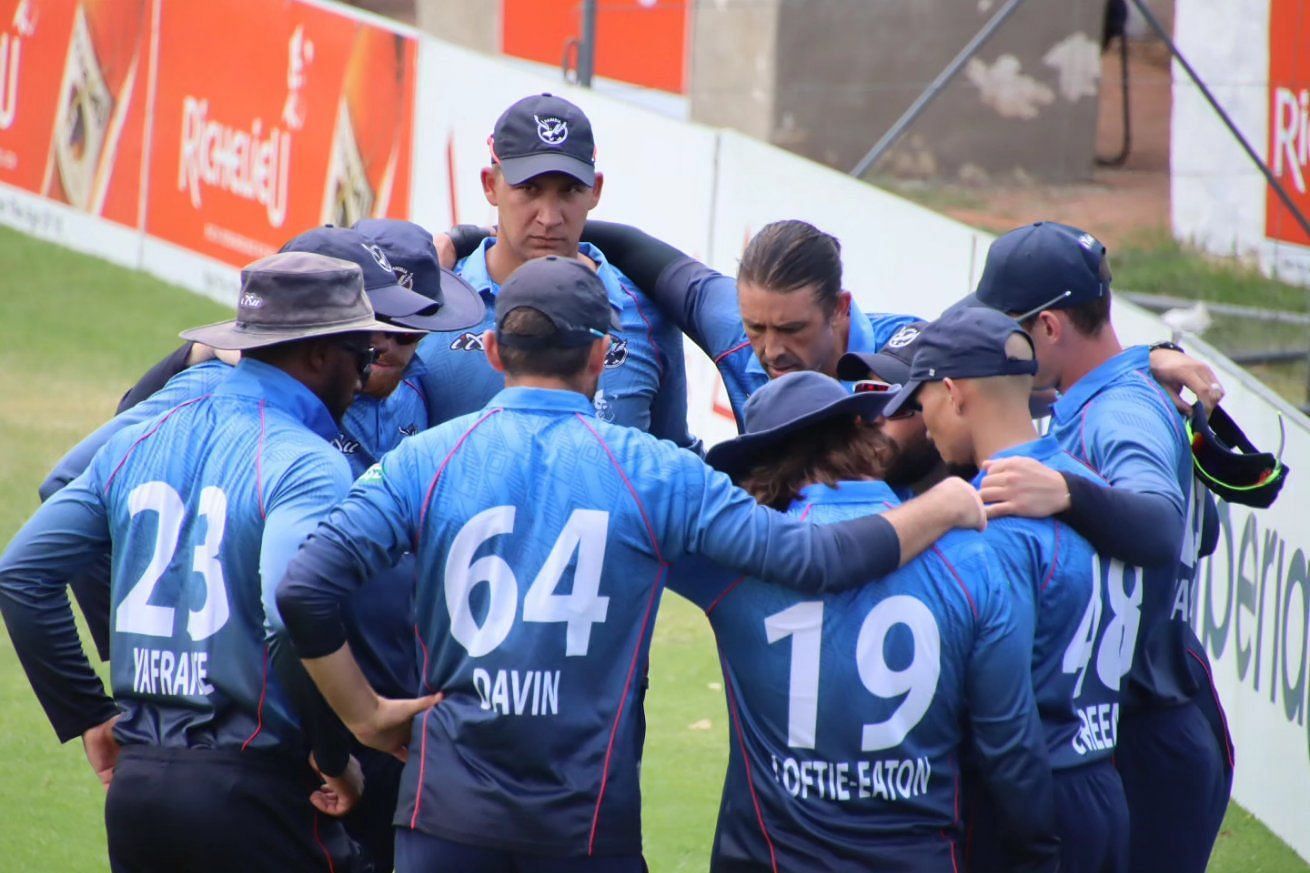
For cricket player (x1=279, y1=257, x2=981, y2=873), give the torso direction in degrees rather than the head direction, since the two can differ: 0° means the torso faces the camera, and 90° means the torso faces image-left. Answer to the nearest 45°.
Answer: approximately 180°

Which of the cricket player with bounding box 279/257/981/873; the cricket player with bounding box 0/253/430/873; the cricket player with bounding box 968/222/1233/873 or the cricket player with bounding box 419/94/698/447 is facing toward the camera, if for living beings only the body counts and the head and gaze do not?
the cricket player with bounding box 419/94/698/447

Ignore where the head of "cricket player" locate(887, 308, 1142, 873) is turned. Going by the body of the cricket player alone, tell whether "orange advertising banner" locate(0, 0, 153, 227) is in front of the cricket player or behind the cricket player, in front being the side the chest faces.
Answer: in front

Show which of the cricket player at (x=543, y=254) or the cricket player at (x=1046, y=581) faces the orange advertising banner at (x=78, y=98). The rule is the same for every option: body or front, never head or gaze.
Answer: the cricket player at (x=1046, y=581)

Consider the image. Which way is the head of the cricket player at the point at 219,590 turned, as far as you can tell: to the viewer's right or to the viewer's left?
to the viewer's right

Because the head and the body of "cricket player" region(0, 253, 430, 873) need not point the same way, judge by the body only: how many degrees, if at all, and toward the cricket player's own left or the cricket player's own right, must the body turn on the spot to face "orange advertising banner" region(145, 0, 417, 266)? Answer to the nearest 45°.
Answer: approximately 45° to the cricket player's own left

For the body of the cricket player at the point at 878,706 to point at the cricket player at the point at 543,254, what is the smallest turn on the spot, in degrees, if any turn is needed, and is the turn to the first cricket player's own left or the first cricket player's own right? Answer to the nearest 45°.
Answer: approximately 45° to the first cricket player's own left

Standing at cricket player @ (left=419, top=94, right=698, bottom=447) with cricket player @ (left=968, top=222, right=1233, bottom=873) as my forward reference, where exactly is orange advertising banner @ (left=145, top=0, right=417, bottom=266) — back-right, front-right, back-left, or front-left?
back-left

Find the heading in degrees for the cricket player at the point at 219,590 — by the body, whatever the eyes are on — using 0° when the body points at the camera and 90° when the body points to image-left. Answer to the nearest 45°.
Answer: approximately 225°

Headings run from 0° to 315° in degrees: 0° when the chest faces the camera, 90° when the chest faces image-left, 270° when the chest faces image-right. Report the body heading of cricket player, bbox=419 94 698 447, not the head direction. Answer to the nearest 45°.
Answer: approximately 0°
